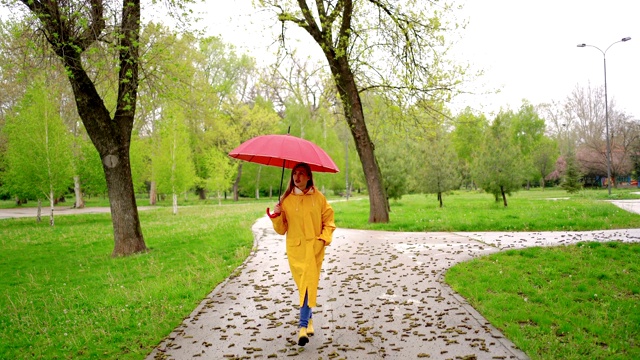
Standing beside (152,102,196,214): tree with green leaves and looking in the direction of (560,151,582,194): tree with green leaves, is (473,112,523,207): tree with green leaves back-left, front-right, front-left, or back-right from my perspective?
front-right

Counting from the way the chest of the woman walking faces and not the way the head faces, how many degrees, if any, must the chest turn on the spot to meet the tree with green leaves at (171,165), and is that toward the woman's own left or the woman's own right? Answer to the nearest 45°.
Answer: approximately 180°

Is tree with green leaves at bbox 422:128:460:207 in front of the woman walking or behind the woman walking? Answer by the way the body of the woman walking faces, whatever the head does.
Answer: behind

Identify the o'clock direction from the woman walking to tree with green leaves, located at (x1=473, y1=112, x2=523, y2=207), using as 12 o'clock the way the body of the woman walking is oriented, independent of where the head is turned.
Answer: The tree with green leaves is roughly at 7 o'clock from the woman walking.

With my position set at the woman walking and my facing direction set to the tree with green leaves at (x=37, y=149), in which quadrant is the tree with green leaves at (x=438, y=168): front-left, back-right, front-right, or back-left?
front-right

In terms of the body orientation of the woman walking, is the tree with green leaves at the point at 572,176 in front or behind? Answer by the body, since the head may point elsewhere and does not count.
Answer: behind

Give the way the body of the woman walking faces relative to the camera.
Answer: toward the camera

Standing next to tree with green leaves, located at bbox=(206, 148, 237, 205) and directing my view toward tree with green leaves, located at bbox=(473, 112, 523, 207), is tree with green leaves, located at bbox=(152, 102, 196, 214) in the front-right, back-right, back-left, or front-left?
front-right

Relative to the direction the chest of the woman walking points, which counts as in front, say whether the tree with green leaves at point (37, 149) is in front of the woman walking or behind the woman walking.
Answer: behind

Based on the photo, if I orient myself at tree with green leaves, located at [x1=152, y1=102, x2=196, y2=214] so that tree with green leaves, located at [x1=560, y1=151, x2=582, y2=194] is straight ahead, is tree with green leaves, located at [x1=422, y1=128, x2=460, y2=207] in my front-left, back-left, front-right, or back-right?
front-right

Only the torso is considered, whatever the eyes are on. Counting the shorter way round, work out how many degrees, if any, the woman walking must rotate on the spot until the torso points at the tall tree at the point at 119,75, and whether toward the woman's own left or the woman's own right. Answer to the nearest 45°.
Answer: approximately 135° to the woman's own right
